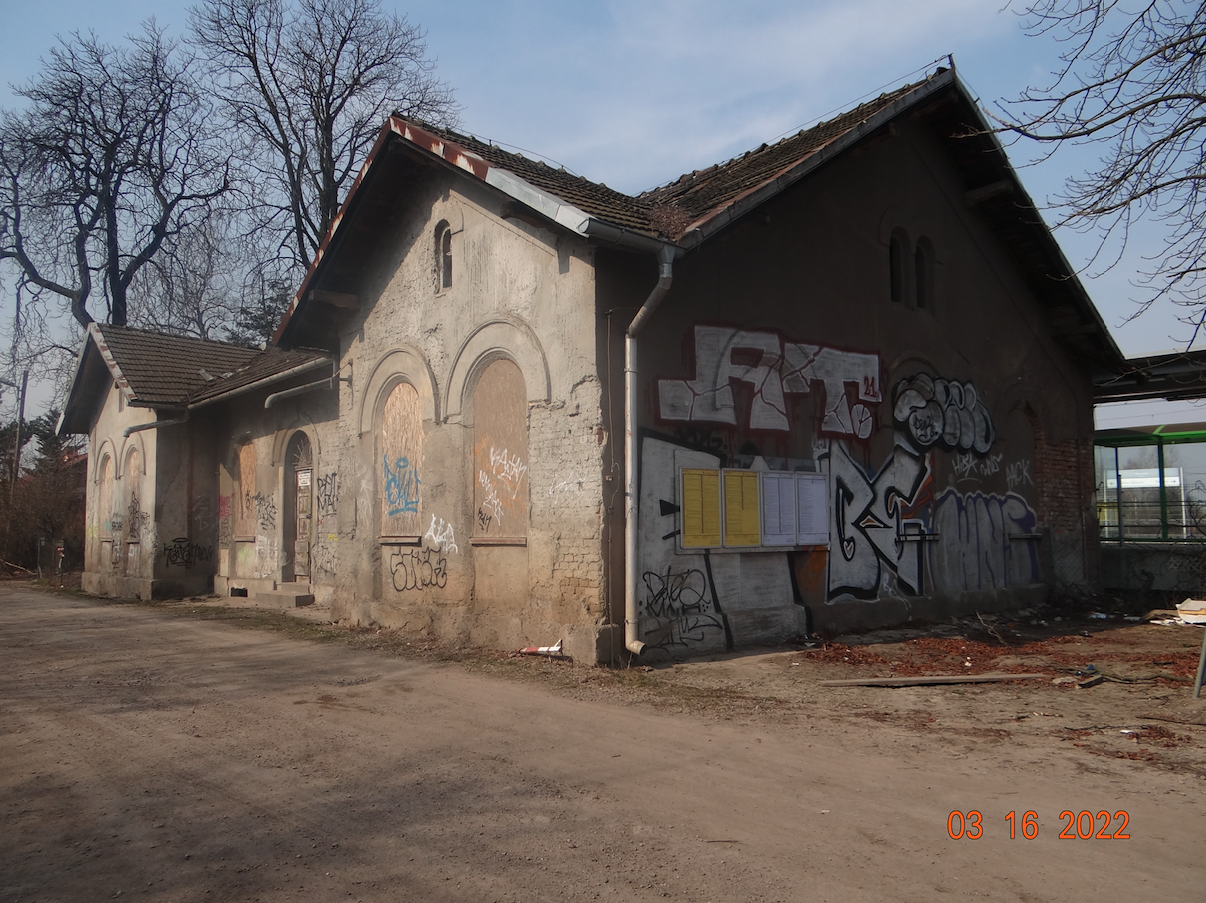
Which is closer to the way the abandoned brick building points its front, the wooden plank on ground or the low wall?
the wooden plank on ground

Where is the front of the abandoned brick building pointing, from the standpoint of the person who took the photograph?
facing the viewer and to the left of the viewer

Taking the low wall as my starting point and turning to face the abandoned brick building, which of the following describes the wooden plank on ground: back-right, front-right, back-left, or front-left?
front-left

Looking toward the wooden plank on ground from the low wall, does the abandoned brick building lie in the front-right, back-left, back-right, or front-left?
front-right
